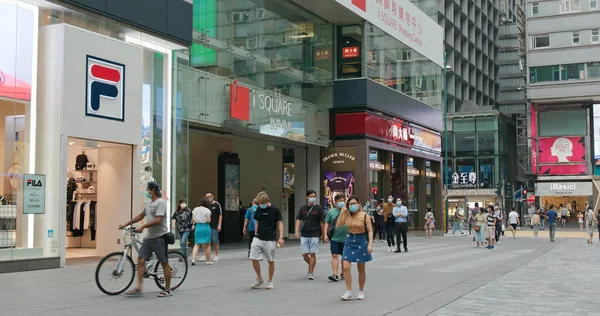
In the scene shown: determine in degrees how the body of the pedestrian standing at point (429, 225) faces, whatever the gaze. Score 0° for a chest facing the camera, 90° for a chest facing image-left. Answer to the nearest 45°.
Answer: approximately 0°

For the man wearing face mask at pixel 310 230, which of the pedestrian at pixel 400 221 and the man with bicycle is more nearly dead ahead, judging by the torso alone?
the man with bicycle

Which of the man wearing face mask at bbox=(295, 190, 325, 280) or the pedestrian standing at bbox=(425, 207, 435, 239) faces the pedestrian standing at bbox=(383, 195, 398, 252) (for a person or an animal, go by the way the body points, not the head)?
the pedestrian standing at bbox=(425, 207, 435, 239)

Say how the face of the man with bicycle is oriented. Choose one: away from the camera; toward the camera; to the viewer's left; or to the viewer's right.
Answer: to the viewer's left

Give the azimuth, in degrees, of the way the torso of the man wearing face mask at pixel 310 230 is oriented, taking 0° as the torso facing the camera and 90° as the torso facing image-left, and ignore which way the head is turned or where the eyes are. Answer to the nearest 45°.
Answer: approximately 0°

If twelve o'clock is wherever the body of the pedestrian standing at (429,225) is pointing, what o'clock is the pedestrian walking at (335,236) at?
the pedestrian walking at (335,236) is roughly at 12 o'clock from the pedestrian standing at (429,225).

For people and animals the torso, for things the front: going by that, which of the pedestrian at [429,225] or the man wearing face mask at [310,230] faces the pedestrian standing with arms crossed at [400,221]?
the pedestrian at [429,225]

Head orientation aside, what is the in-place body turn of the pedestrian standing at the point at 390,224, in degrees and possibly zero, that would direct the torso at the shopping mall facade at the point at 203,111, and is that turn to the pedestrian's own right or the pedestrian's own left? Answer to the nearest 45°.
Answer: approximately 90° to the pedestrian's own right

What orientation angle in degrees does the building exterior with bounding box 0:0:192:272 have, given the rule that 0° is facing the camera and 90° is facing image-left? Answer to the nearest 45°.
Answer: approximately 315°

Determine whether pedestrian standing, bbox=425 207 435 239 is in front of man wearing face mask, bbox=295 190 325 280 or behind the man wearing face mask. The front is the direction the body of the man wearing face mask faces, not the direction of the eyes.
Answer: behind
